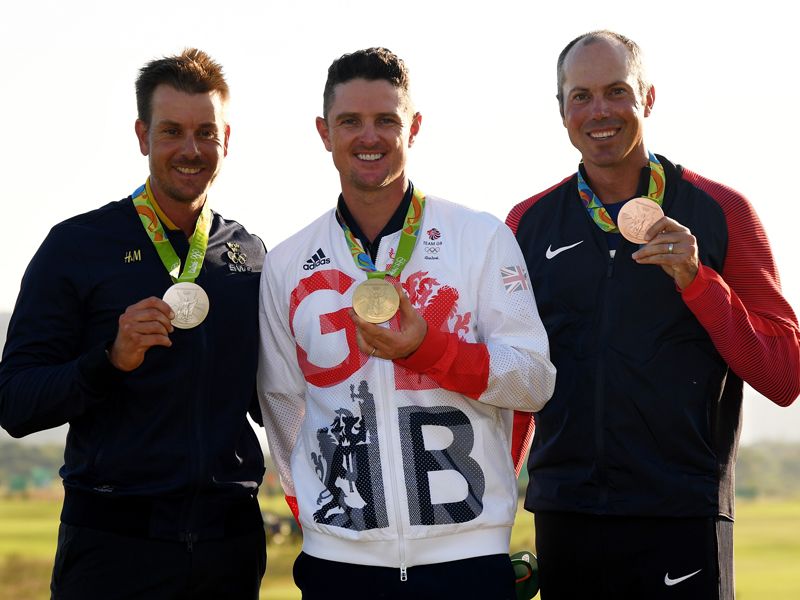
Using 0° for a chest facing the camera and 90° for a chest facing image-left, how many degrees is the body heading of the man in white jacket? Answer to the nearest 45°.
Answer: approximately 0°

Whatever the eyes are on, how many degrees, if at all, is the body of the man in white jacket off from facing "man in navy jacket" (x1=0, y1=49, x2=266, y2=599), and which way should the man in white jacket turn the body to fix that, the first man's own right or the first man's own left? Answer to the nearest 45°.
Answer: approximately 90° to the first man's own right

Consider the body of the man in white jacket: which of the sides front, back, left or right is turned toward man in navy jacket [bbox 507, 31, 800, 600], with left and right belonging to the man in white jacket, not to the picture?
left
